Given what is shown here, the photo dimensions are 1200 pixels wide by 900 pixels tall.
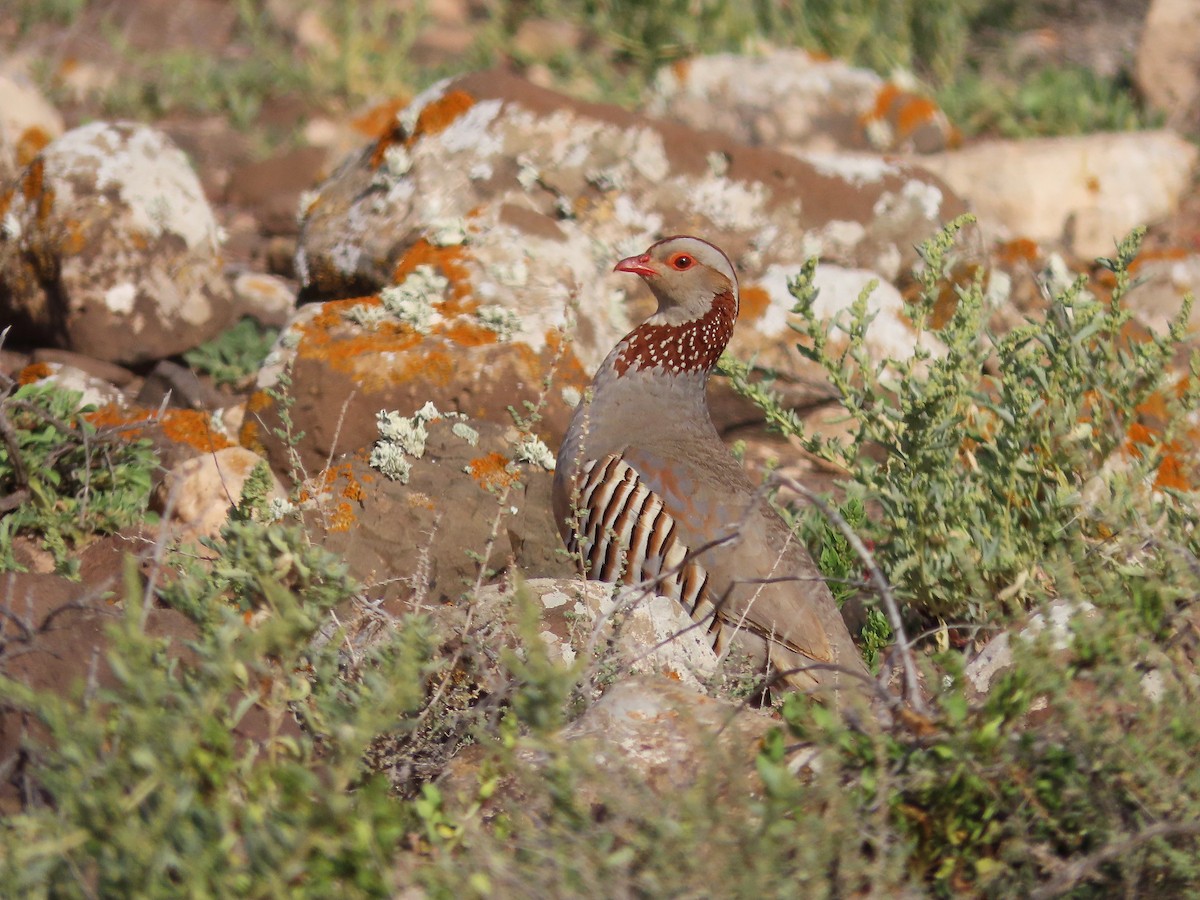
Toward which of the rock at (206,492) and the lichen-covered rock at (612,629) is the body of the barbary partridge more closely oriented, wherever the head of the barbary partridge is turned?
the rock

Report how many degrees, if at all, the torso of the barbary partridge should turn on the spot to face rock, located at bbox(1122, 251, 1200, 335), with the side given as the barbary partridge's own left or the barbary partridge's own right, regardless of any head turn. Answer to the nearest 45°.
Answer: approximately 135° to the barbary partridge's own right

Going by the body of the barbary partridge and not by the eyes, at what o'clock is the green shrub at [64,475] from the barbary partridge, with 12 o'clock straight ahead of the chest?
The green shrub is roughly at 12 o'clock from the barbary partridge.

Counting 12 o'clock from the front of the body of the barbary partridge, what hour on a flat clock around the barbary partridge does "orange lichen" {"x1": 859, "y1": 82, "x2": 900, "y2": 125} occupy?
The orange lichen is roughly at 3 o'clock from the barbary partridge.

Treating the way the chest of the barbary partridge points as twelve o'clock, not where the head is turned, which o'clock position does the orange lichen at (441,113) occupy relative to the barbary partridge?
The orange lichen is roughly at 2 o'clock from the barbary partridge.

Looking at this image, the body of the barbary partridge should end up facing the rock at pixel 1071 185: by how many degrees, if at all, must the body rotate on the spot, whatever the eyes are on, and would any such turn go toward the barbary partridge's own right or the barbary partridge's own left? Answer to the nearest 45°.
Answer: approximately 90° to the barbary partridge's own right

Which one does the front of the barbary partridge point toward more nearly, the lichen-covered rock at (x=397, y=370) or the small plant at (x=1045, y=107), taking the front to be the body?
the lichen-covered rock

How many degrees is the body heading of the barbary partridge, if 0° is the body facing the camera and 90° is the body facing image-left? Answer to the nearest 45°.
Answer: approximately 90°
